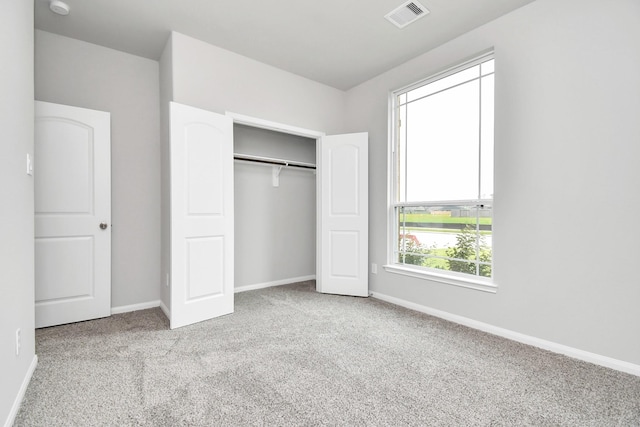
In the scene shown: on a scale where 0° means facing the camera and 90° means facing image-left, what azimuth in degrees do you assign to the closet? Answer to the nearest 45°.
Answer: approximately 315°

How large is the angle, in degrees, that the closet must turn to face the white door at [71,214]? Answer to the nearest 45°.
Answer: approximately 135° to its right

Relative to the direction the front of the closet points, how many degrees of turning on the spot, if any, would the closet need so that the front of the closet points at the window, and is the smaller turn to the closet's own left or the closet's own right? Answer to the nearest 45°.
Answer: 0° — it already faces it

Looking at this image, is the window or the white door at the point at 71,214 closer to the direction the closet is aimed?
the window

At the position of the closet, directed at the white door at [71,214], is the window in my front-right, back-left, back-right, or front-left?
back-left

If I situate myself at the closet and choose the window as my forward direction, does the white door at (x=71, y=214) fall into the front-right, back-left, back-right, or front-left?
back-right
